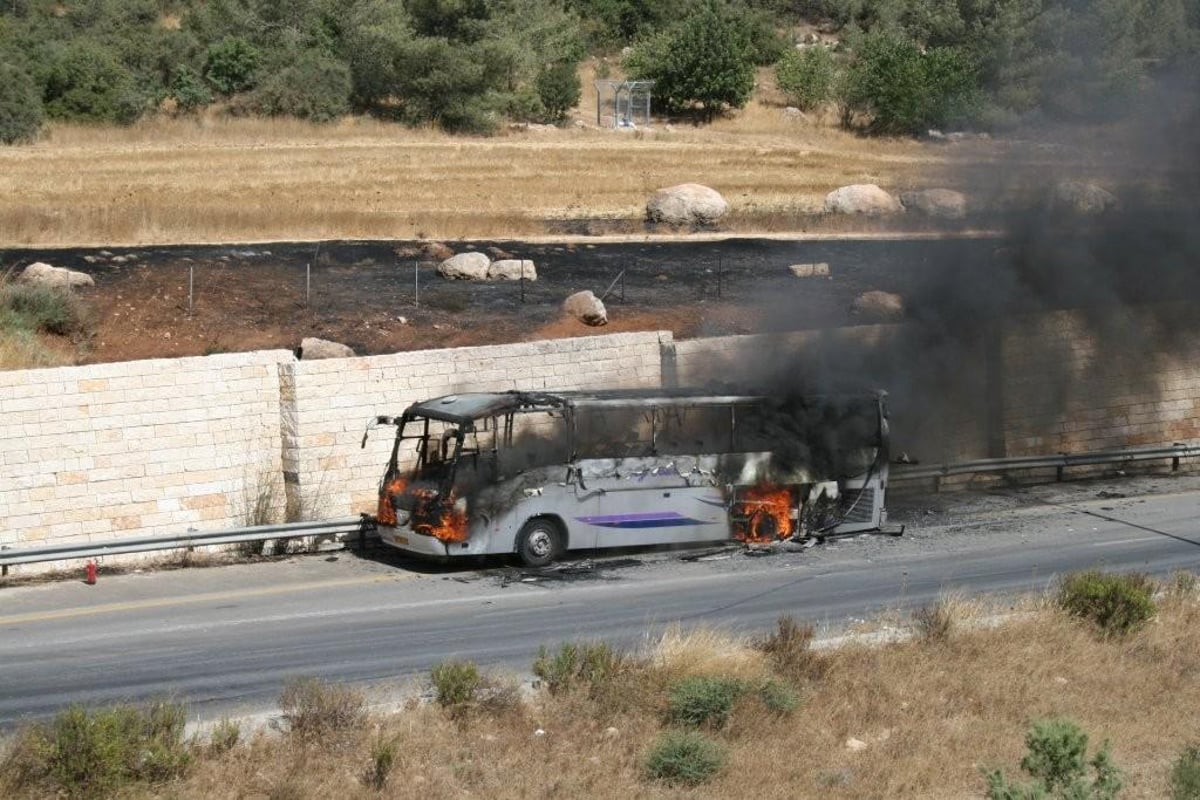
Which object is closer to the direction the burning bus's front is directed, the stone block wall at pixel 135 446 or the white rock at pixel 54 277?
the stone block wall

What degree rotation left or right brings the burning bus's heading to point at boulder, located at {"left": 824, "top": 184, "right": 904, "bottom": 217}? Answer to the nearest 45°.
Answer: approximately 135° to its right

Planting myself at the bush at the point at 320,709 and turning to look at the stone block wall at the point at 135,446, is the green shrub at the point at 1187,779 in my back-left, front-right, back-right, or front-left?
back-right

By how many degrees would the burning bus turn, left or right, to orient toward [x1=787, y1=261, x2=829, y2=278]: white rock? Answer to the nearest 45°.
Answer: approximately 135° to its right

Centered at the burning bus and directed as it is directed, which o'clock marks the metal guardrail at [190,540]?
The metal guardrail is roughly at 1 o'clock from the burning bus.

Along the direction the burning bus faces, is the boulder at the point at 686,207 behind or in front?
behind

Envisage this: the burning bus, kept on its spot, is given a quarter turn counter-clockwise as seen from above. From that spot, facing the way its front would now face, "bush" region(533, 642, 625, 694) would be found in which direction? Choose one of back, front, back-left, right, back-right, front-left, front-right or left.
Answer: front-right

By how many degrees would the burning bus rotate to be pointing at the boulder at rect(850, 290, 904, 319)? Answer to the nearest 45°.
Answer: approximately 180°

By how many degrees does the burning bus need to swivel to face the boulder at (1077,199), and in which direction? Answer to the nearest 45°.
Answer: approximately 180°

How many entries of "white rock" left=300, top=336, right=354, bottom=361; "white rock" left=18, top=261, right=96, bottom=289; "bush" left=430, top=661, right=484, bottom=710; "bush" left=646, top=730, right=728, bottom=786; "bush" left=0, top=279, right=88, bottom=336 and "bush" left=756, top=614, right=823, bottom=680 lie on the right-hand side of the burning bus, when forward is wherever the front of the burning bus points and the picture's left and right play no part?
3

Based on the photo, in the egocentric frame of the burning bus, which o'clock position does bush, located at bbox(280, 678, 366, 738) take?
The bush is roughly at 11 o'clock from the burning bus.

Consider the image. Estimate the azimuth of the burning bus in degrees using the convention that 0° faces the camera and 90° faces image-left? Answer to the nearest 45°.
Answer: approximately 45°

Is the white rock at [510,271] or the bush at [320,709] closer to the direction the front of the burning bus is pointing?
the bush

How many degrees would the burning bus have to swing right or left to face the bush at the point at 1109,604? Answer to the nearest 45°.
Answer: approximately 90° to its left

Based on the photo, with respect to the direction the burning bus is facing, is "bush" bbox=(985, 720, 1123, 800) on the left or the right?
on its left

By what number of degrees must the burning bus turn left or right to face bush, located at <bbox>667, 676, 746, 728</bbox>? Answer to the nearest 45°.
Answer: approximately 45° to its left
